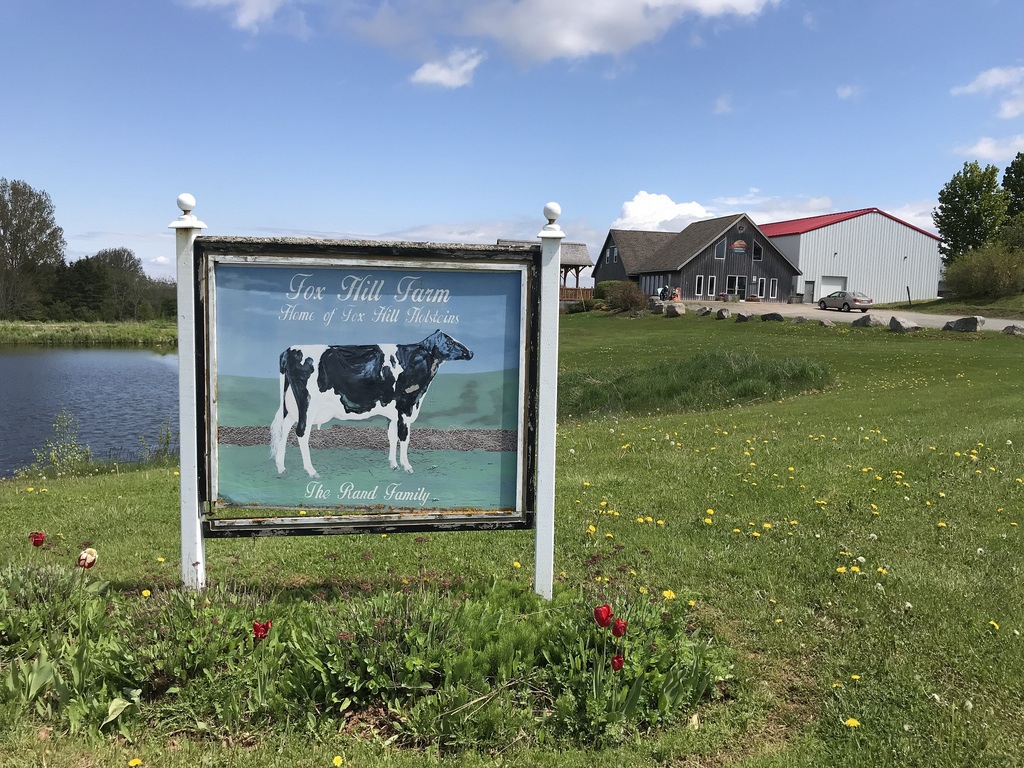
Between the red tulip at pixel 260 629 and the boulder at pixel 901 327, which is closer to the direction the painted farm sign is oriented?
the red tulip

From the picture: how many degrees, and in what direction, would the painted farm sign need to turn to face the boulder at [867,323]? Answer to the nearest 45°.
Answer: approximately 135° to its left

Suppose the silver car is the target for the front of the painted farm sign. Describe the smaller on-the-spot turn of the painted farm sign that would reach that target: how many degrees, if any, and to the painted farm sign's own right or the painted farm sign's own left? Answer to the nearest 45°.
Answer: approximately 135° to the painted farm sign's own left

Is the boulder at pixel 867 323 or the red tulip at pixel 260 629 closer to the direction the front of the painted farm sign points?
the red tulip

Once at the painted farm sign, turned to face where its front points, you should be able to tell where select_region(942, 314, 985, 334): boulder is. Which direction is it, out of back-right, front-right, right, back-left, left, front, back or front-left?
back-left

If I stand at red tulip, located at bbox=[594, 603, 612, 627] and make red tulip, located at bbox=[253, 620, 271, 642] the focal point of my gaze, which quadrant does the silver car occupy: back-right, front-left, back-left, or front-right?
back-right

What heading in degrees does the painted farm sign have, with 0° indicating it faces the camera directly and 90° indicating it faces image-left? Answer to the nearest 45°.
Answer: approximately 0°

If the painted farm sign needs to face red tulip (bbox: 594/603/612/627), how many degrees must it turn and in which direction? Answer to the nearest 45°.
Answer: approximately 45° to its left
